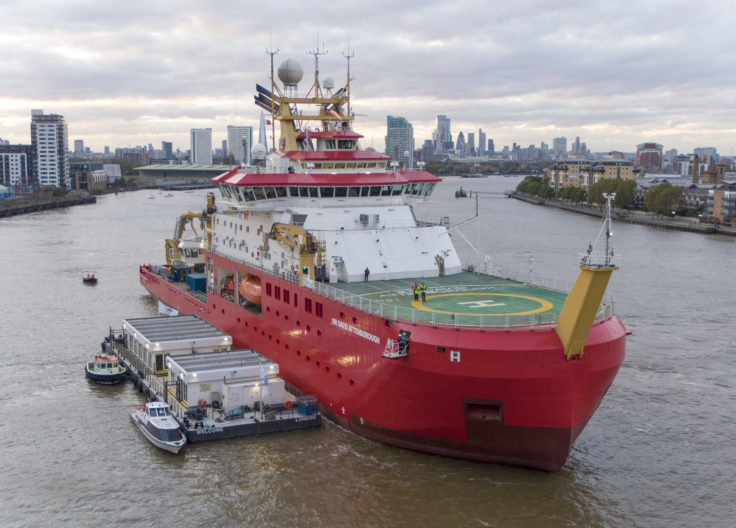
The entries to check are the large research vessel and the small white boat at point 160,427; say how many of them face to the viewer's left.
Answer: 0

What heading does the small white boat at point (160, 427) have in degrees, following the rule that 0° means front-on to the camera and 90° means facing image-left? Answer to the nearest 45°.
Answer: approximately 315°

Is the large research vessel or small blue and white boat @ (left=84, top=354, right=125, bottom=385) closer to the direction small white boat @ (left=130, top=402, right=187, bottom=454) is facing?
the large research vessel

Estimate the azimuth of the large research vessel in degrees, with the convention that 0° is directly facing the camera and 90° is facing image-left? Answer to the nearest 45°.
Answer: approximately 315°

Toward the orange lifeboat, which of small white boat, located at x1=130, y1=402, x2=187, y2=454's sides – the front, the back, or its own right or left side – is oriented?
left

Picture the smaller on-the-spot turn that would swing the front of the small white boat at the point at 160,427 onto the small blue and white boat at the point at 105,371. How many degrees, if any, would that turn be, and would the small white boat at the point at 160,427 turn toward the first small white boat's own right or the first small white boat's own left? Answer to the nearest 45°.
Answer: approximately 135° to the first small white boat's own left

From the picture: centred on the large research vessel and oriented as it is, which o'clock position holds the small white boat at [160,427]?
The small white boat is roughly at 4 o'clock from the large research vessel.
